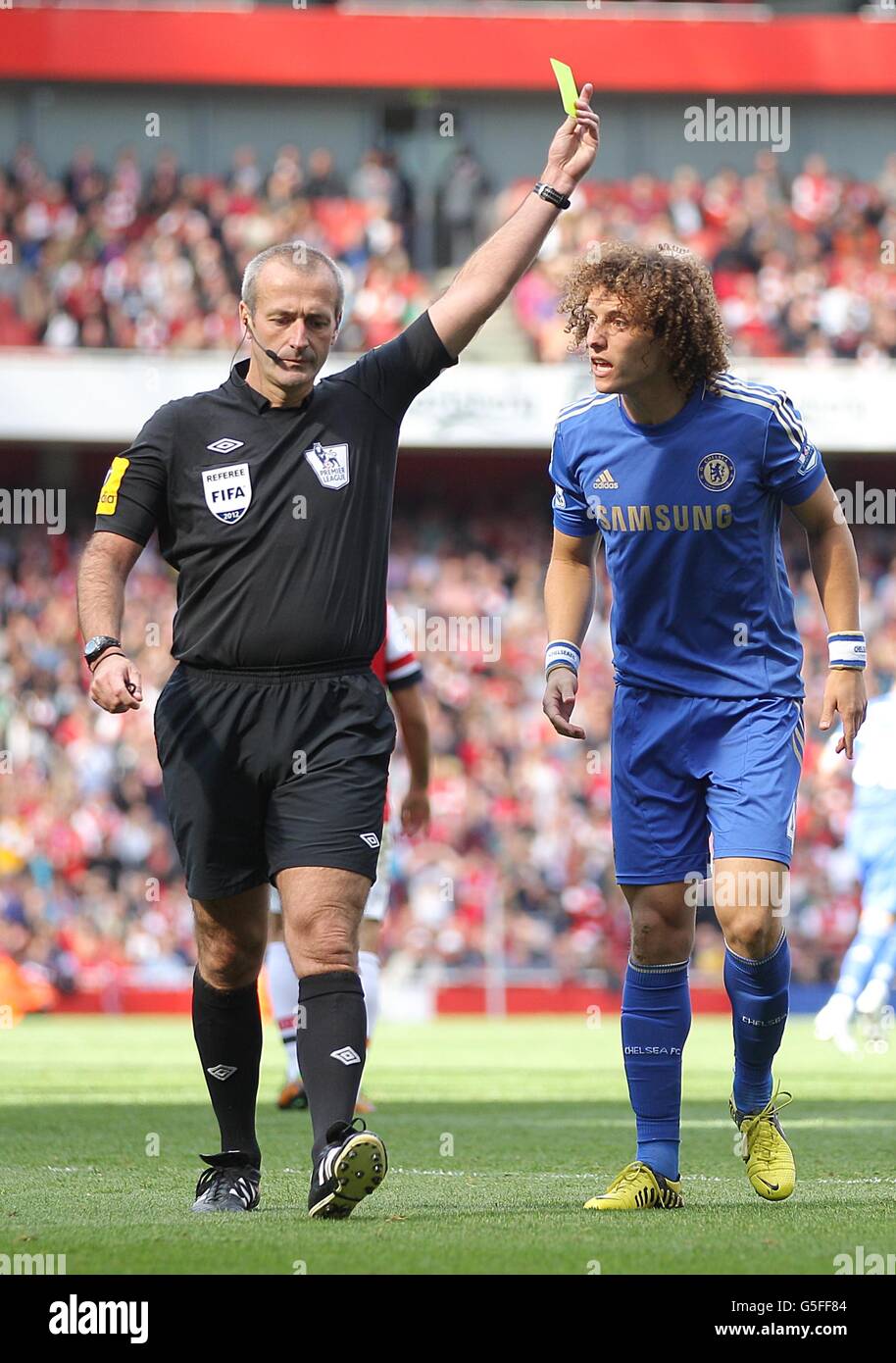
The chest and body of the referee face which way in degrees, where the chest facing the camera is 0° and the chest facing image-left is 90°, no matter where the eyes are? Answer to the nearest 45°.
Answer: approximately 0°

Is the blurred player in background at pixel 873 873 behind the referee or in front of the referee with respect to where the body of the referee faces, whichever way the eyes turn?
behind

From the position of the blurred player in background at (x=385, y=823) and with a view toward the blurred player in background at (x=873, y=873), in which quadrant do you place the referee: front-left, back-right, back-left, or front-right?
back-right

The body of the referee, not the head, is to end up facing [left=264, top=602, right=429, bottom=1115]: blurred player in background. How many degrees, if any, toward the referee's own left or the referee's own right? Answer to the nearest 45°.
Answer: approximately 180°
